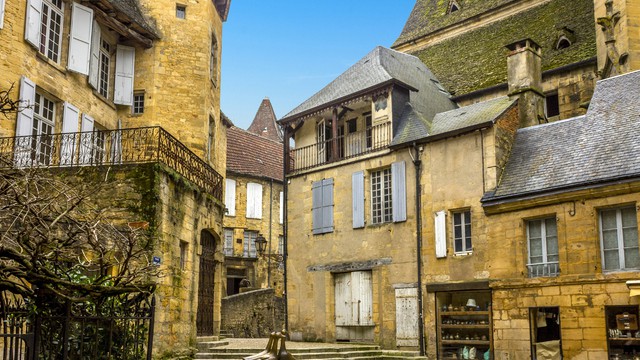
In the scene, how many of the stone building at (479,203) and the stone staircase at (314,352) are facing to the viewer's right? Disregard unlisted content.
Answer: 0

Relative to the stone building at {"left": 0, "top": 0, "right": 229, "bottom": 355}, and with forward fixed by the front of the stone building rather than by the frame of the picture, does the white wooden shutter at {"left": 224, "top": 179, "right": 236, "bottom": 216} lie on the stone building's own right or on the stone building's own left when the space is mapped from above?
on the stone building's own left

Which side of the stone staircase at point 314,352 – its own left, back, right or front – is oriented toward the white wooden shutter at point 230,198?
back

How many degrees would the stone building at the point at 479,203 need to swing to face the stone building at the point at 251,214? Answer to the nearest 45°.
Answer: approximately 90° to its right

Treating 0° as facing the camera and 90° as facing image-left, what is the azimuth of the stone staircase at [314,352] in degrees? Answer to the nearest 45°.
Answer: approximately 0°

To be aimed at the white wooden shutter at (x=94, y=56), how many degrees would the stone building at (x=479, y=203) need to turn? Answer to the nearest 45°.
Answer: approximately 45° to its right

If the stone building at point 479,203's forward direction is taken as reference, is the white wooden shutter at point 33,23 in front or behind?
in front

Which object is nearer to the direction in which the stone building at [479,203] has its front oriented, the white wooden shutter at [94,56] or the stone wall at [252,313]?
the white wooden shutter

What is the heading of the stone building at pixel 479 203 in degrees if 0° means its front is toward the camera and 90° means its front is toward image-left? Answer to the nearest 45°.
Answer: approximately 45°

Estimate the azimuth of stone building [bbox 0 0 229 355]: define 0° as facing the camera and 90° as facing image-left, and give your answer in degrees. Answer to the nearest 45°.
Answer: approximately 315°
